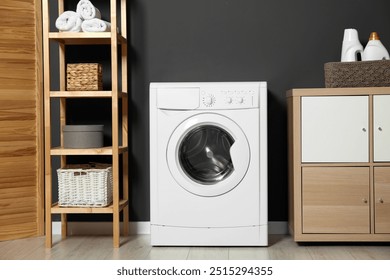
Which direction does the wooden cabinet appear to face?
toward the camera

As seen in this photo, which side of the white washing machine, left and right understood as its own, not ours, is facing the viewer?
front

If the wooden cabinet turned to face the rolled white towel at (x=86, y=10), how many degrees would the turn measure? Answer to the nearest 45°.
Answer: approximately 90° to its right

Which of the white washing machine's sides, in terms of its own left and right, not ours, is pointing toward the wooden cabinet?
left

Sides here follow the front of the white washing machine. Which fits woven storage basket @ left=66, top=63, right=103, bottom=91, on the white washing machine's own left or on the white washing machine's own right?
on the white washing machine's own right

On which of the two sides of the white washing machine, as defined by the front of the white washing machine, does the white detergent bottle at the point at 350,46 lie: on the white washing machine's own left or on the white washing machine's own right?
on the white washing machine's own left

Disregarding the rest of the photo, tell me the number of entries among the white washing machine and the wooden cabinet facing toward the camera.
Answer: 2

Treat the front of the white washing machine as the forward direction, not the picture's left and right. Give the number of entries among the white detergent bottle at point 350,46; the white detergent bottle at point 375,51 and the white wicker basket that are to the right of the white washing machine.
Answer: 1

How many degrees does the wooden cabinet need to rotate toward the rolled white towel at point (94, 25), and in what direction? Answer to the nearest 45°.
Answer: approximately 90° to its right
